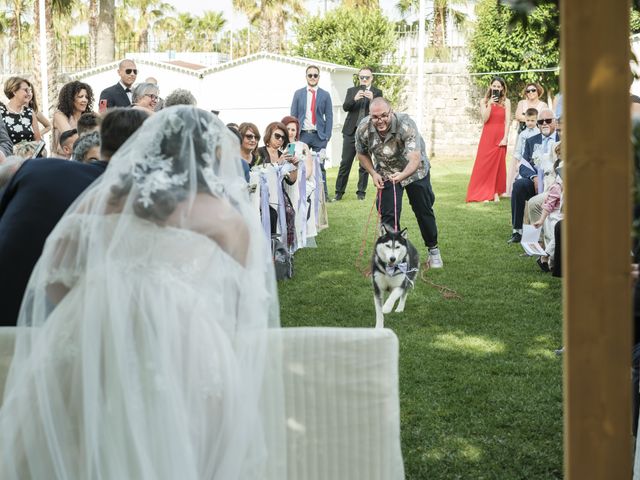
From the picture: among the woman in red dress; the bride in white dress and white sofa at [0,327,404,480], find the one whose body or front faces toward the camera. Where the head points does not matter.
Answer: the woman in red dress

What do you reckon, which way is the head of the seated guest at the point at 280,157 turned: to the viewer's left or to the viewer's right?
to the viewer's right

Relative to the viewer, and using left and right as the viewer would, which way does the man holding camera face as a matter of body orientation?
facing the viewer

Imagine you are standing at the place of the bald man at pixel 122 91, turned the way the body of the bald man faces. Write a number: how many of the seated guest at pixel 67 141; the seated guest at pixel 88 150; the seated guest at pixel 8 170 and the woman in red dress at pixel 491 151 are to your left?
1

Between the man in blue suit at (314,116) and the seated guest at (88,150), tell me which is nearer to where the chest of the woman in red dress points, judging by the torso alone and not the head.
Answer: the seated guest

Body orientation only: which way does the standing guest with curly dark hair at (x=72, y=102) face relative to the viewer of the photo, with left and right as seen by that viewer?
facing the viewer and to the right of the viewer

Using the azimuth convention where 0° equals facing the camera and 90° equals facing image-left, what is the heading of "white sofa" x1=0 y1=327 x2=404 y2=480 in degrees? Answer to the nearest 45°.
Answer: approximately 180°

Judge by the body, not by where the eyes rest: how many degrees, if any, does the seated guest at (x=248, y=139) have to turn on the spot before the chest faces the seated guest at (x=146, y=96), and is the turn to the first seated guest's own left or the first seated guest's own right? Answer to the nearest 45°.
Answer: approximately 90° to the first seated guest's own right

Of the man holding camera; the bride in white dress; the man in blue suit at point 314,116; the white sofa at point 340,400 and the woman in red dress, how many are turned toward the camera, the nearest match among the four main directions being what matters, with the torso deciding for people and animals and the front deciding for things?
3

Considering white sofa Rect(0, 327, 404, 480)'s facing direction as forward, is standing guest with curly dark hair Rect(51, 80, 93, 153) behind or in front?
in front

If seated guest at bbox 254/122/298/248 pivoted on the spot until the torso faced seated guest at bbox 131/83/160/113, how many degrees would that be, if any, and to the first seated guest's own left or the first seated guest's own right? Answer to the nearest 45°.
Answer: approximately 90° to the first seated guest's own right

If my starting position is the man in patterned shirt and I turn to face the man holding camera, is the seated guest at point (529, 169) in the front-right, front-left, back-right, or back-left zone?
front-right

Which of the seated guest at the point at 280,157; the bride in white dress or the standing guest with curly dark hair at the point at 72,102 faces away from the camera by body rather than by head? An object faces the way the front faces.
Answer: the bride in white dress

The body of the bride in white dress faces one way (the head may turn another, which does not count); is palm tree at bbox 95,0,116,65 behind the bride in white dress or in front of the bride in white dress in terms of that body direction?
in front

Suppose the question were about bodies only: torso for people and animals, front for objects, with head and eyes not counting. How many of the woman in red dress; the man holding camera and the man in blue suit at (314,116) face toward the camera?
3
